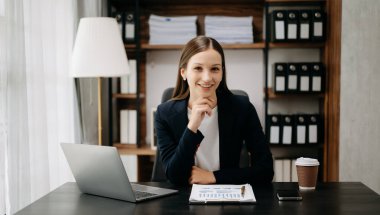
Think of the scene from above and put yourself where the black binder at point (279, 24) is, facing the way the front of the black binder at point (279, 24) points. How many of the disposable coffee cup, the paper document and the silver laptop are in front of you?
3

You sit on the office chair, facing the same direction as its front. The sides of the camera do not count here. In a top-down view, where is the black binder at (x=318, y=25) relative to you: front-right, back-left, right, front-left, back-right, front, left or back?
back-left

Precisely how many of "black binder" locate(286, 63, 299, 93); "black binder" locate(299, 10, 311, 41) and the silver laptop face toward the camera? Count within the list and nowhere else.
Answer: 2

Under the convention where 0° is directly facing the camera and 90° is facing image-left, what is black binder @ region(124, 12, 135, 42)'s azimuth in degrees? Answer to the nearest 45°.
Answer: approximately 0°

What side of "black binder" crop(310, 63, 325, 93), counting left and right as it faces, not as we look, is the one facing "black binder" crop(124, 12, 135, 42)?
right
